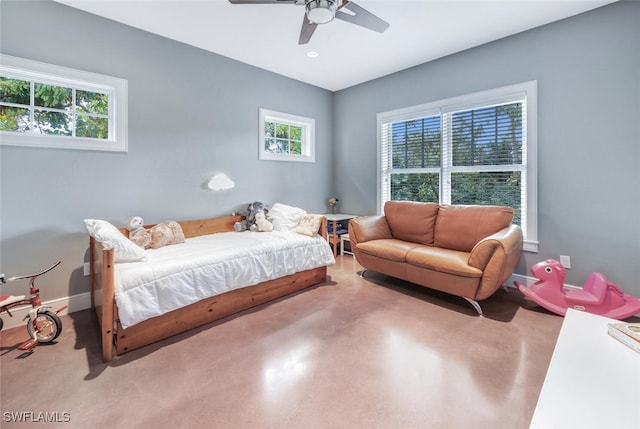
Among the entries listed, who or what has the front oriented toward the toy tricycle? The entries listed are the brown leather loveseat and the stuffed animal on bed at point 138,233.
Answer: the brown leather loveseat

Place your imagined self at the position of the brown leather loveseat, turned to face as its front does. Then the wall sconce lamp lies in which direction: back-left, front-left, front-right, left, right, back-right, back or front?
front-right

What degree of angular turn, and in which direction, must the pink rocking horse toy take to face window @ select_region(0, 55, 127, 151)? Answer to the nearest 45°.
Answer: approximately 45° to its left

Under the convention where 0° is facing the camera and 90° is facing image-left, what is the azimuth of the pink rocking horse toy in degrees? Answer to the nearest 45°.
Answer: approximately 90°

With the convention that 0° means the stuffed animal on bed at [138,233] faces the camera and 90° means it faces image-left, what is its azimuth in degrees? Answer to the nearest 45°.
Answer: approximately 315°

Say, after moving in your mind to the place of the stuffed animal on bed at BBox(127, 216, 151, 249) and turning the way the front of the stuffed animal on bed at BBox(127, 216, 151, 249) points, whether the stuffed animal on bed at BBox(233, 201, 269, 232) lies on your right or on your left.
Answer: on your left

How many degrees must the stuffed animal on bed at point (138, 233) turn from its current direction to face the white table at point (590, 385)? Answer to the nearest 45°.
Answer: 0° — it already faces it

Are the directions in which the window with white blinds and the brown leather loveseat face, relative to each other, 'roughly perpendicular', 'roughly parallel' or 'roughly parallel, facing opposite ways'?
roughly parallel

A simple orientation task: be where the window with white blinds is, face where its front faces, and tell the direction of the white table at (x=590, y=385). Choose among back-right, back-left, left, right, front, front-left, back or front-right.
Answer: front-left

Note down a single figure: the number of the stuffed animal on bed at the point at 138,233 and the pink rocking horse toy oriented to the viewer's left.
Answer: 1

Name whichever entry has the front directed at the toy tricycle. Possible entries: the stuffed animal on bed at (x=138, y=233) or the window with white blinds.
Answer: the window with white blinds

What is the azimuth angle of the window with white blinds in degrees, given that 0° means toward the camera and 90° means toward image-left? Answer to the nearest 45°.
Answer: approximately 45°

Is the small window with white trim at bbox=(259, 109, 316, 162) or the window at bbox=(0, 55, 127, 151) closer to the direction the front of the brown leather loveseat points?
the window

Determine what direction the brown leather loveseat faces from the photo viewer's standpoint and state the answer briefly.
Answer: facing the viewer and to the left of the viewer
